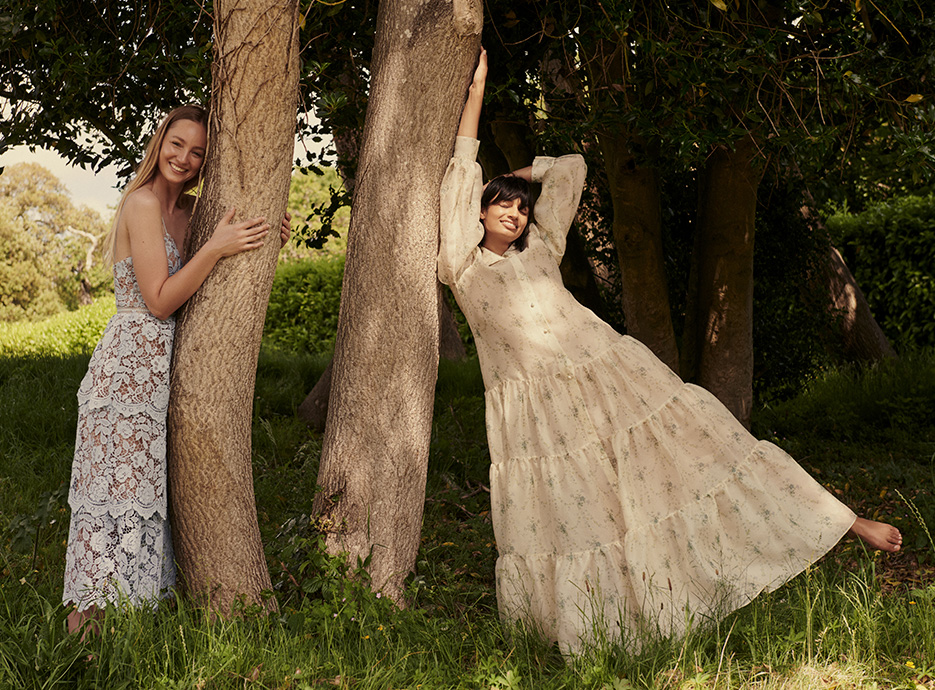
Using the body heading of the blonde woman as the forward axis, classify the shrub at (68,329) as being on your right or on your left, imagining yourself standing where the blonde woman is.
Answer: on your left

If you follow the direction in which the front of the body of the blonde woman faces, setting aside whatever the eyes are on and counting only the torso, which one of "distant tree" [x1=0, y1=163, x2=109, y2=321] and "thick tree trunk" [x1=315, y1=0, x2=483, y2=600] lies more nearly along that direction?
the thick tree trunk

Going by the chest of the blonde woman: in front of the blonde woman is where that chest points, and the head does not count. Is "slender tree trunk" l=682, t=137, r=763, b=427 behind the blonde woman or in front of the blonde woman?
in front

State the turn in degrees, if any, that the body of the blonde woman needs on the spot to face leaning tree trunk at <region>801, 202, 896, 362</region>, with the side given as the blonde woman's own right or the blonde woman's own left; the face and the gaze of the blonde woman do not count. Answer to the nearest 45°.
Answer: approximately 45° to the blonde woman's own left

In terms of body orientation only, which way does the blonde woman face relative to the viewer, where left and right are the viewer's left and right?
facing to the right of the viewer

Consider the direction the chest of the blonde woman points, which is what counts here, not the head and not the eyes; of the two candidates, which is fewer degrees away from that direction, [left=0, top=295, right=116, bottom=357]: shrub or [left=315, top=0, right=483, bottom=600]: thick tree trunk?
the thick tree trunk

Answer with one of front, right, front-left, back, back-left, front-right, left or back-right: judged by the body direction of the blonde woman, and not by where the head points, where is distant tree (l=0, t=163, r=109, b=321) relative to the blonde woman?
left

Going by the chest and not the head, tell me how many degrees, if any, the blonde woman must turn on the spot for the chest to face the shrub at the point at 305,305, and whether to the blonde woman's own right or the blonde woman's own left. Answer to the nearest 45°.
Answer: approximately 90° to the blonde woman's own left
